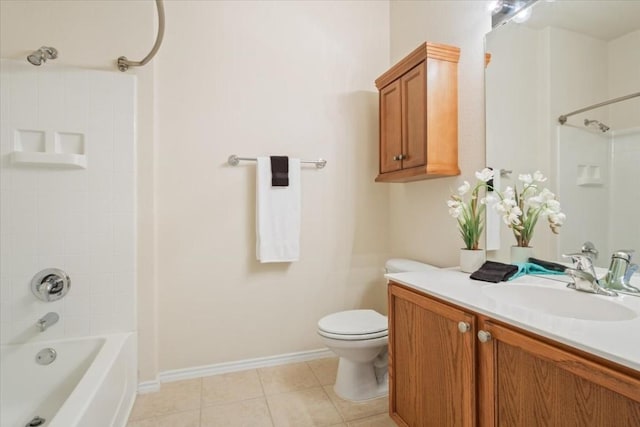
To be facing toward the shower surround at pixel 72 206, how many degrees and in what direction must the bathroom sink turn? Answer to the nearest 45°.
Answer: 0° — it already faces it

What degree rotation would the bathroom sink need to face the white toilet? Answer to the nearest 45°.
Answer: approximately 45° to its right

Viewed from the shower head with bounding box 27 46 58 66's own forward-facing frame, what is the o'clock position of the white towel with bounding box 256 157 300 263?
The white towel is roughly at 8 o'clock from the shower head.

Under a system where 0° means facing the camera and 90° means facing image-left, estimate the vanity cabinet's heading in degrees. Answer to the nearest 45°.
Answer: approximately 45°

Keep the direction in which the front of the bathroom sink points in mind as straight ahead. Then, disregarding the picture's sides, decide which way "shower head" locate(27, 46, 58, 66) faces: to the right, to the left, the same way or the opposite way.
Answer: to the left

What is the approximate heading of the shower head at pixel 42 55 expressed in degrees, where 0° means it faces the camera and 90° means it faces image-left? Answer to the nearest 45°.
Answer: approximately 45°

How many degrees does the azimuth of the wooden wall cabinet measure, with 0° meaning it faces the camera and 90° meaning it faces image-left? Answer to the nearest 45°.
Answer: approximately 45°

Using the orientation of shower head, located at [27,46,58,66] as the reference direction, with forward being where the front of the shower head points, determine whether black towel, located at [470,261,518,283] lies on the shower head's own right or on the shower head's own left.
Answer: on the shower head's own left
